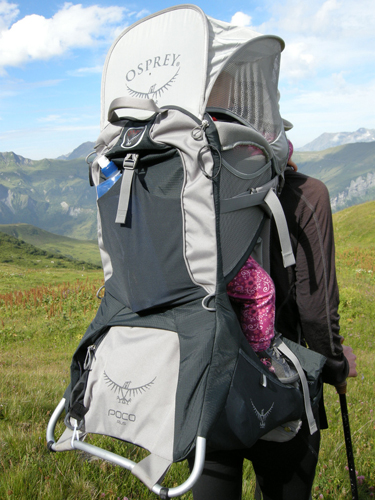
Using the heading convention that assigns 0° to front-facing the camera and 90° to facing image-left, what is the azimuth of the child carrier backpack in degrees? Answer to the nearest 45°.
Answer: approximately 45°
